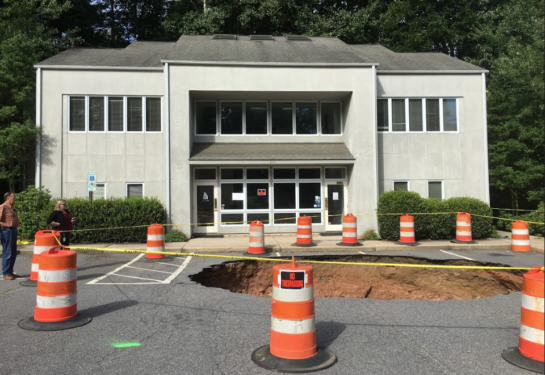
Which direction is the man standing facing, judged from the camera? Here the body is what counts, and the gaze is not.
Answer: to the viewer's right

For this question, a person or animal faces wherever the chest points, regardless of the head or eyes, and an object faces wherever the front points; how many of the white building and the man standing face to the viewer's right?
1

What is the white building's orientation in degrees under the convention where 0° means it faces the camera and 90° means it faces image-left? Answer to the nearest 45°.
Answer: approximately 0°

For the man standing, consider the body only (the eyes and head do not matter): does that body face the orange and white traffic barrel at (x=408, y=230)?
yes

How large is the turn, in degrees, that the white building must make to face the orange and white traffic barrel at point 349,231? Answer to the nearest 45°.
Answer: approximately 45° to its left

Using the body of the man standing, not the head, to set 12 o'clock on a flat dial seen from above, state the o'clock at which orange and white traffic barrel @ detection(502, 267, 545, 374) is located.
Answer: The orange and white traffic barrel is roughly at 2 o'clock from the man standing.

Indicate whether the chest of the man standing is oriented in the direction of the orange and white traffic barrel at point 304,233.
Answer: yes

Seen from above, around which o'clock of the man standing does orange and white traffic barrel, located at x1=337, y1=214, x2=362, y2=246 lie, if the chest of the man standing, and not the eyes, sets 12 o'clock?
The orange and white traffic barrel is roughly at 12 o'clock from the man standing.
